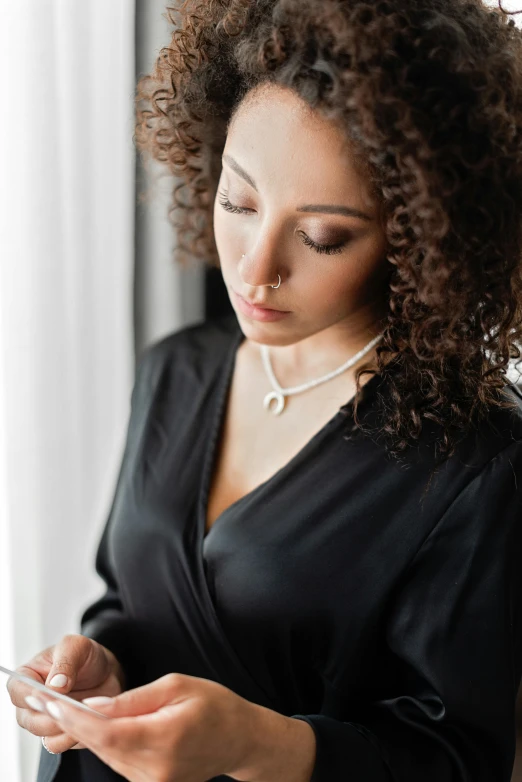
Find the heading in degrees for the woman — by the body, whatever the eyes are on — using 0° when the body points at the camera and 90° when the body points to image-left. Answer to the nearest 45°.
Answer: approximately 45°
